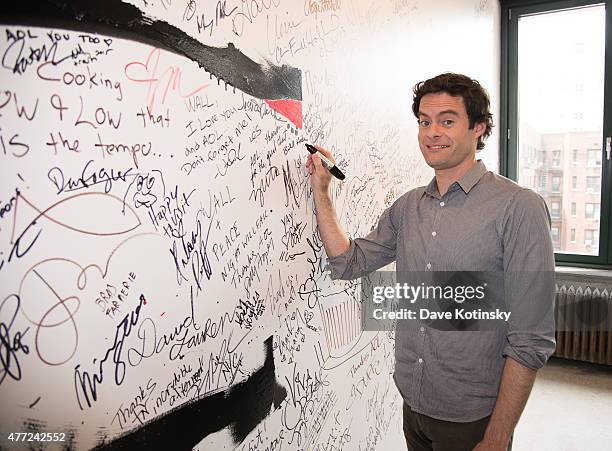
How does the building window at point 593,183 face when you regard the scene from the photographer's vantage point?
facing the viewer

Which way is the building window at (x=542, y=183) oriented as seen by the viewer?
toward the camera

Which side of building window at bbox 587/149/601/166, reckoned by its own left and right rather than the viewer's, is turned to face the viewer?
front

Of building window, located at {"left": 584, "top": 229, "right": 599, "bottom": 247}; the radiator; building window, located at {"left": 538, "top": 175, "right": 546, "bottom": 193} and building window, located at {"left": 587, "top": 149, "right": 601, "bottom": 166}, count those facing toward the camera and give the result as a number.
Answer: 4

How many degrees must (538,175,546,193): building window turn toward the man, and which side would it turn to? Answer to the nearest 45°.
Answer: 0° — it already faces them

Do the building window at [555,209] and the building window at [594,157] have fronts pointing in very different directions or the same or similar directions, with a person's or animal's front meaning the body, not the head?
same or similar directions

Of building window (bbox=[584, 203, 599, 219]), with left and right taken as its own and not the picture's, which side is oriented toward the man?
front
